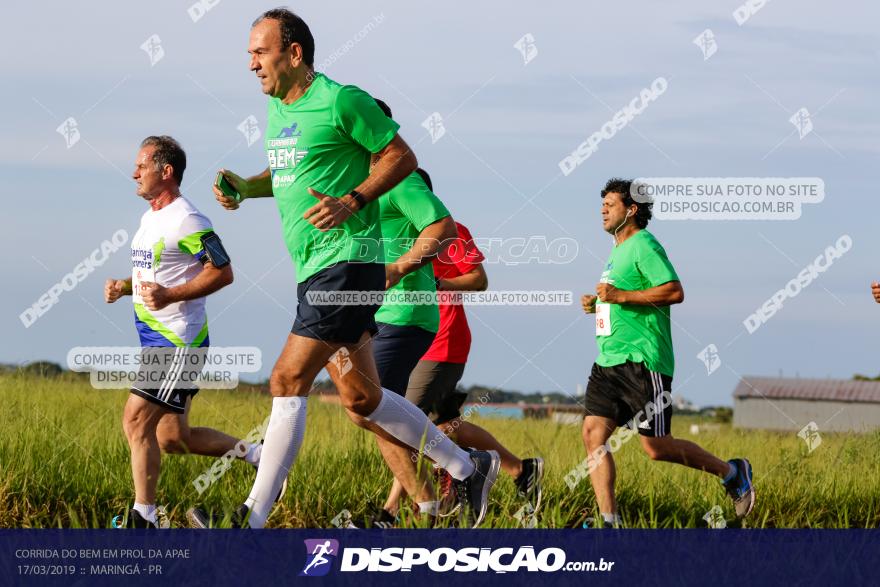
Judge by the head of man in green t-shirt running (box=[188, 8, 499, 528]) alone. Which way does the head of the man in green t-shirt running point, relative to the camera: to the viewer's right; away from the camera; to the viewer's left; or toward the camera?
to the viewer's left

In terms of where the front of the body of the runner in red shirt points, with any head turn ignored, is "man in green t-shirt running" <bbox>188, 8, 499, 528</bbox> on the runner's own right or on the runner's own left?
on the runner's own left

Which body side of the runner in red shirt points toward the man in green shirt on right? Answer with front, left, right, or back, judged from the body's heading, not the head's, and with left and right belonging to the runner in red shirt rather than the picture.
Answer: back

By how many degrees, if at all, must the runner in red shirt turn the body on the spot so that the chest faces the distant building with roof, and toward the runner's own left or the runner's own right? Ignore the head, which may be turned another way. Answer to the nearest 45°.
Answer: approximately 90° to the runner's own right

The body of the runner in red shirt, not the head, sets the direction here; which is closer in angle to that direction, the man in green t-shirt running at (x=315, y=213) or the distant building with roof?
the man in green t-shirt running

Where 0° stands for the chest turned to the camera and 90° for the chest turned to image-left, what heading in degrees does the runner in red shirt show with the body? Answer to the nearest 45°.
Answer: approximately 90°

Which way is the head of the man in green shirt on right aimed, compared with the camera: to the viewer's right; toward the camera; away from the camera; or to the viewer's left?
to the viewer's left
